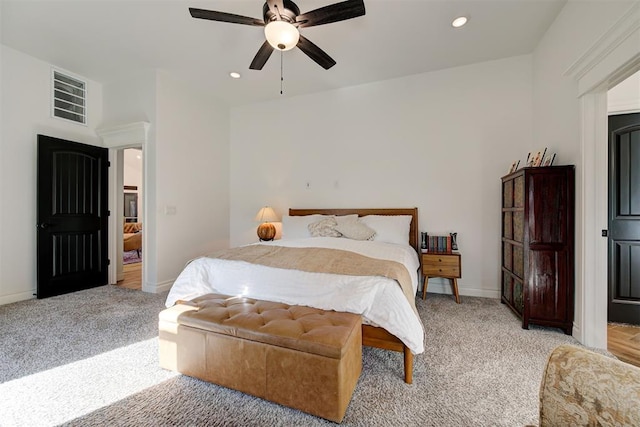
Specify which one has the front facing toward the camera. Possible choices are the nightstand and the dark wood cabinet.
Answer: the nightstand

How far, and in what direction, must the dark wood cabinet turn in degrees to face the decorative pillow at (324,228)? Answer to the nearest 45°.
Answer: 0° — it already faces it

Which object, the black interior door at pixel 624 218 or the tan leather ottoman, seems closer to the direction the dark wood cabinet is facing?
the tan leather ottoman

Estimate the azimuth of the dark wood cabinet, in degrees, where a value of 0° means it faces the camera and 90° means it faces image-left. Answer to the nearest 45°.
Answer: approximately 90°

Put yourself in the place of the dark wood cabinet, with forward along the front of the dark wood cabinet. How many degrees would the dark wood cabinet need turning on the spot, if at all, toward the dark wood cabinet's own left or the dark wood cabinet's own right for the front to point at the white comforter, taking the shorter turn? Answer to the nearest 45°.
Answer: approximately 45° to the dark wood cabinet's own left

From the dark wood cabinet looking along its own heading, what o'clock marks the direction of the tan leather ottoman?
The tan leather ottoman is roughly at 10 o'clock from the dark wood cabinet.

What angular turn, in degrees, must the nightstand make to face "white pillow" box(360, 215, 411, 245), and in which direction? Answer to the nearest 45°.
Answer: approximately 90° to its right

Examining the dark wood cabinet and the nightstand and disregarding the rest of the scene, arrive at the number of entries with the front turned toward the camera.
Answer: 1

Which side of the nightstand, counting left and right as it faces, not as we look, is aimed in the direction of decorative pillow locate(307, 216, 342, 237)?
right

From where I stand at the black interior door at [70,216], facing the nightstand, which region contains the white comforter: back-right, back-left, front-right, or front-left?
front-right

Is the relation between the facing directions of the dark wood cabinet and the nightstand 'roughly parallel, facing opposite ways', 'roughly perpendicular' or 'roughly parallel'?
roughly perpendicular

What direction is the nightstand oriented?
toward the camera
